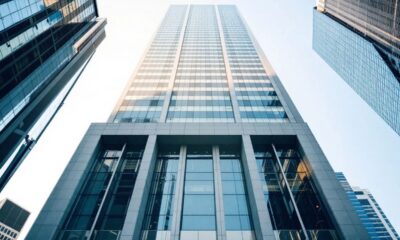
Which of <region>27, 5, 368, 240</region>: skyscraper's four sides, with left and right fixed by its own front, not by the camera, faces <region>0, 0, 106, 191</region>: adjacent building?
right

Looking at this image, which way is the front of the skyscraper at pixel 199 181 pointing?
toward the camera
